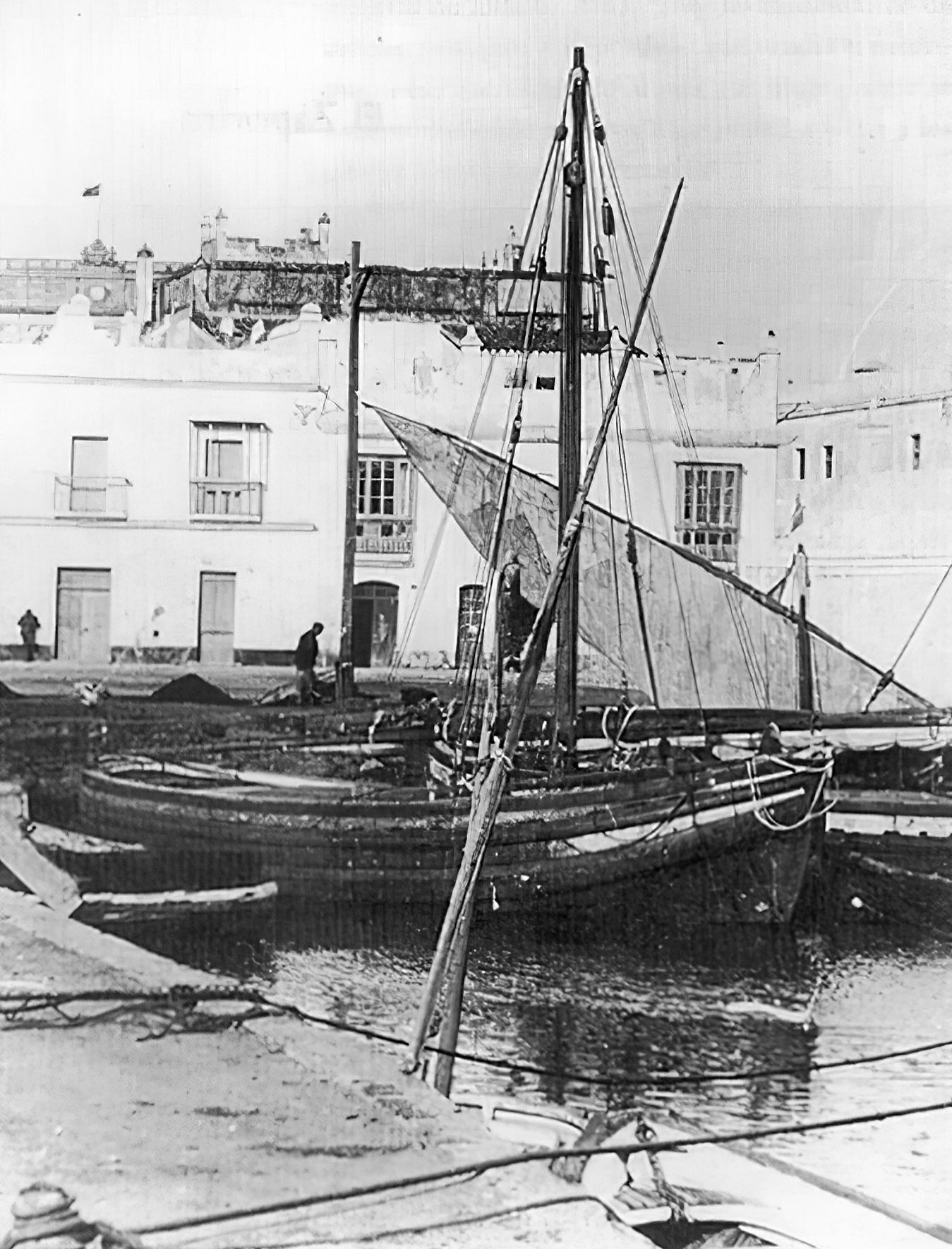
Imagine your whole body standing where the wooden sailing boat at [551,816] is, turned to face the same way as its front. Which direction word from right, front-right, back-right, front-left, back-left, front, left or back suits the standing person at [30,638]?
back

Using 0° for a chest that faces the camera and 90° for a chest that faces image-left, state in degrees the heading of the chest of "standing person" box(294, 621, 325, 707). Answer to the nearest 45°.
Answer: approximately 270°

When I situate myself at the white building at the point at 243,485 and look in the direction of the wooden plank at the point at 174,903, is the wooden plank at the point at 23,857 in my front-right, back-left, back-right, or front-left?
front-right

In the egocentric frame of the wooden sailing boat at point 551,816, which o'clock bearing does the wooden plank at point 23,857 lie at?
The wooden plank is roughly at 6 o'clock from the wooden sailing boat.

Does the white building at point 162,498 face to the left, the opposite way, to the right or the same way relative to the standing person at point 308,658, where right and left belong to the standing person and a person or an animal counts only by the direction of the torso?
to the right

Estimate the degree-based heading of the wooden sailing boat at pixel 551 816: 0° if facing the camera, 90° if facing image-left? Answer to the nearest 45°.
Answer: approximately 270°

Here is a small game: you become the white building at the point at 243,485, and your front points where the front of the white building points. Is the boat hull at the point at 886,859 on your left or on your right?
on your left

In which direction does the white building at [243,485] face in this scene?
toward the camera

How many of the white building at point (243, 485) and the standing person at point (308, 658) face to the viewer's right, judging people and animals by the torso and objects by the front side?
1
